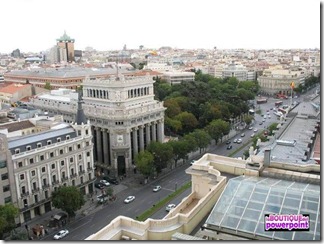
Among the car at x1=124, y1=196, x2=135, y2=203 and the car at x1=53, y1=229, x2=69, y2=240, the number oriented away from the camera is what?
0

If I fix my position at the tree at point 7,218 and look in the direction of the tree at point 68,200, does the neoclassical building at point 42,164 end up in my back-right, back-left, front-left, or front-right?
front-left

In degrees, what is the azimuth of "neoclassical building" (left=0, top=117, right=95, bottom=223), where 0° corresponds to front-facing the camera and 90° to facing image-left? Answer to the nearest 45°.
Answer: approximately 315°

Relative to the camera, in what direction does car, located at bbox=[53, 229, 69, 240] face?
facing the viewer and to the left of the viewer

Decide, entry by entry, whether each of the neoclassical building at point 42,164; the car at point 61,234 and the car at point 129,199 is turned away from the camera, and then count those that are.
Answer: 0

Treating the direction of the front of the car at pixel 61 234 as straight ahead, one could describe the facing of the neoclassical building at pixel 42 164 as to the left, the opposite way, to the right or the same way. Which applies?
to the left

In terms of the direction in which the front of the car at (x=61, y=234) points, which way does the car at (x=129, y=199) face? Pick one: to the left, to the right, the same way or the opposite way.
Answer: the same way

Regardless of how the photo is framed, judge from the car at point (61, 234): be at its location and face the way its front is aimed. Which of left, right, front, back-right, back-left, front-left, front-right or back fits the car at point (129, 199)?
back

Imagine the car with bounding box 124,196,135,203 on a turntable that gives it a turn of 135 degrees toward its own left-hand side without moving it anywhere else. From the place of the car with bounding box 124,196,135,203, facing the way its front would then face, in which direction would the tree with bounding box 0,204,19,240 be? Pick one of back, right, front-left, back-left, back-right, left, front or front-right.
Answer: back-right

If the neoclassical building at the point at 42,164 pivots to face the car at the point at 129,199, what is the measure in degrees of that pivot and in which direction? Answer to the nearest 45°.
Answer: approximately 45° to its left

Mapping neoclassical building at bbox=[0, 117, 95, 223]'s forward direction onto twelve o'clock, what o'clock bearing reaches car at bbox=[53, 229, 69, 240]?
The car is roughly at 1 o'clock from the neoclassical building.
